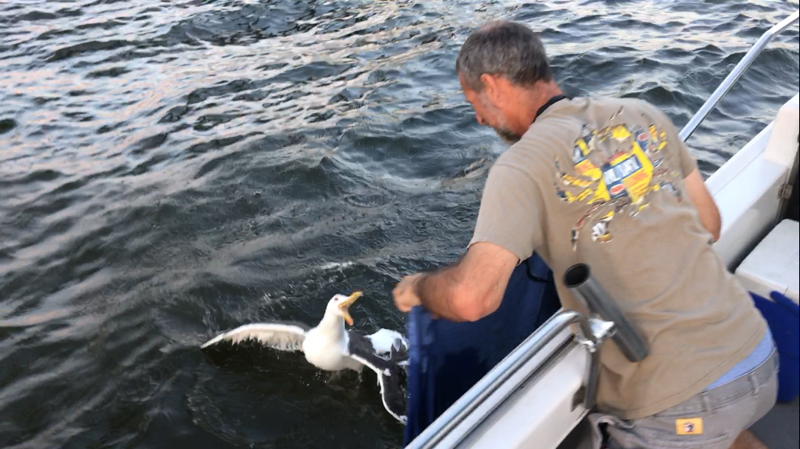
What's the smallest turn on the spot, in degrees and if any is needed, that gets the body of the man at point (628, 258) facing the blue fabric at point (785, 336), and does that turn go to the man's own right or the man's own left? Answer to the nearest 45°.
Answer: approximately 90° to the man's own right

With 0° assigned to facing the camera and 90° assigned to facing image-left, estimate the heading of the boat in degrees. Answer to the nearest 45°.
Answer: approximately 225°

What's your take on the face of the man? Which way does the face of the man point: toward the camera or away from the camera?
away from the camera

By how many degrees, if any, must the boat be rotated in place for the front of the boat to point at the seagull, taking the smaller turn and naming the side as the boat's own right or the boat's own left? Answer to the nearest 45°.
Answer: approximately 90° to the boat's own left

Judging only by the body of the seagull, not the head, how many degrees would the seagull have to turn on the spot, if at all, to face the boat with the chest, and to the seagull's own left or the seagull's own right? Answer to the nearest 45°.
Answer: approximately 45° to the seagull's own left

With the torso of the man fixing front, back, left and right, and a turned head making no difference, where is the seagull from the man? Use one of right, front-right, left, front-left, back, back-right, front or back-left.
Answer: front

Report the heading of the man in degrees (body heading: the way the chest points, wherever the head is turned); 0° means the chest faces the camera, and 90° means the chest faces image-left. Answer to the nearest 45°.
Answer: approximately 135°
